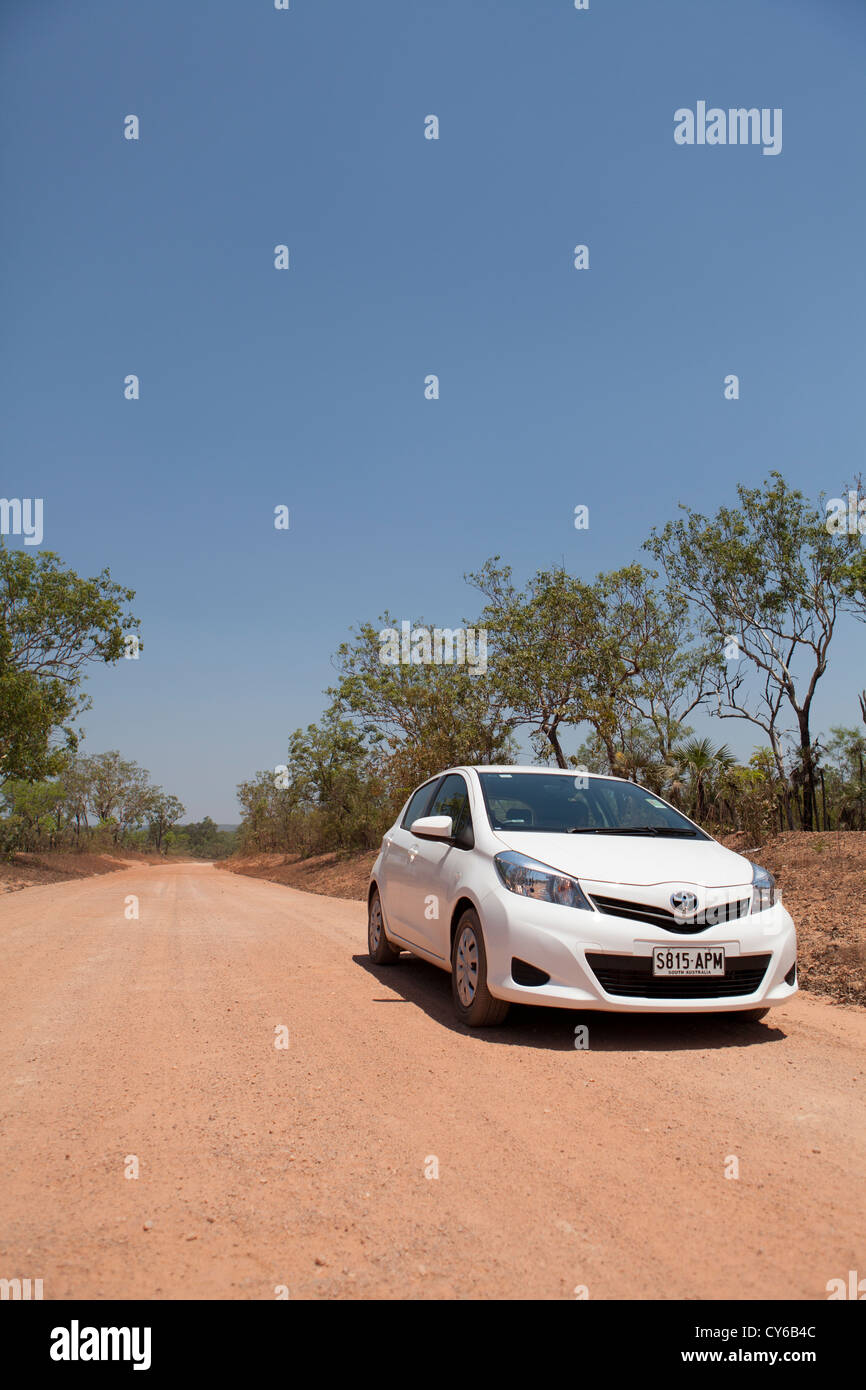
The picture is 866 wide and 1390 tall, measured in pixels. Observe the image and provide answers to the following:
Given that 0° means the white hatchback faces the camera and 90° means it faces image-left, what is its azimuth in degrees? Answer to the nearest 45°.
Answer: approximately 315°

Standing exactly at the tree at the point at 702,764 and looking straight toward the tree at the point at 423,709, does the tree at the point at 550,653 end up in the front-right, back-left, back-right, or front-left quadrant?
front-right

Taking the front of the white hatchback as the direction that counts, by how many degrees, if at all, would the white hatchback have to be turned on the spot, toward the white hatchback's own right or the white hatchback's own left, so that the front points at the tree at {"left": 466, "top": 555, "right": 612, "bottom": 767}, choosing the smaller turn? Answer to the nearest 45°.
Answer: approximately 135° to the white hatchback's own left

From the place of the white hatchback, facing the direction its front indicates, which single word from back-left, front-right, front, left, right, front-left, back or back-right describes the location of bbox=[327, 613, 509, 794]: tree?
back-left

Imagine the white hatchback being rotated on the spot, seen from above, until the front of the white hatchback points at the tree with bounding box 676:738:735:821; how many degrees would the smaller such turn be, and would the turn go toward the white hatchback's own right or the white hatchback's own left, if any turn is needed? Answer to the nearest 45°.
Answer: approximately 135° to the white hatchback's own left

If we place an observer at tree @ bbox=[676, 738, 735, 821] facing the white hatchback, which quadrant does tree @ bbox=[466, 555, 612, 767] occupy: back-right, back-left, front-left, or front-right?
back-right

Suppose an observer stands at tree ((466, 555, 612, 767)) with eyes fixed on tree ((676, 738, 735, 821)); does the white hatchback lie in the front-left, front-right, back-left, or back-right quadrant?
front-right
